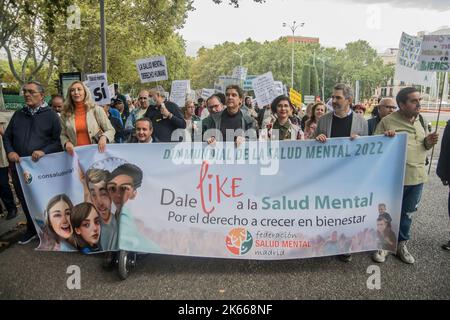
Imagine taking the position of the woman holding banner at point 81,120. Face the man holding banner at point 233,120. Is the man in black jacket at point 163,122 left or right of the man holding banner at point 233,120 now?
left

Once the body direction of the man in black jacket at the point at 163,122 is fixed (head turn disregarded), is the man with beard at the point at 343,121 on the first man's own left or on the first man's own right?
on the first man's own left

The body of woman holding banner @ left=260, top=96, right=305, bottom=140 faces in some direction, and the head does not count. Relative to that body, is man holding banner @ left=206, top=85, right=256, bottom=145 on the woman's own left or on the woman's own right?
on the woman's own right

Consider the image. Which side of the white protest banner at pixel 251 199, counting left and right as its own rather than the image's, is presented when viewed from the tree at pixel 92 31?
back

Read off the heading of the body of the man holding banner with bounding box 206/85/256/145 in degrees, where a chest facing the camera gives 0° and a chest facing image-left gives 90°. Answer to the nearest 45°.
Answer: approximately 0°
